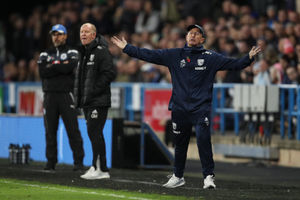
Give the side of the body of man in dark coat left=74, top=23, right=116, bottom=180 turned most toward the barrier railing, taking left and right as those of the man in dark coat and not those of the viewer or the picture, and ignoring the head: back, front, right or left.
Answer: back

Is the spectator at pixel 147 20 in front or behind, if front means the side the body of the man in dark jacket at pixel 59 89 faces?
behind

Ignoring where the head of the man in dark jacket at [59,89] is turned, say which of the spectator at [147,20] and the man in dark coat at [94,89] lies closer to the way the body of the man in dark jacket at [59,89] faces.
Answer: the man in dark coat

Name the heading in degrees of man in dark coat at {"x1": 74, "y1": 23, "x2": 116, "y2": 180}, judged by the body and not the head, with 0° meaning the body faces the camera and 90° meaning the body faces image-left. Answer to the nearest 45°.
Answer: approximately 45°

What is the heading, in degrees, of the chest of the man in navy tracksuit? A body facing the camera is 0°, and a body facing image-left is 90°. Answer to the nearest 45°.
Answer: approximately 0°

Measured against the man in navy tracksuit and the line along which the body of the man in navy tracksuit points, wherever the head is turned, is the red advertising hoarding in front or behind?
behind

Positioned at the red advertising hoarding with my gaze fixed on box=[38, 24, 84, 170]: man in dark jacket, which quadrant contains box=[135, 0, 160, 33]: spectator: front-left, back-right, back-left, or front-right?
back-right

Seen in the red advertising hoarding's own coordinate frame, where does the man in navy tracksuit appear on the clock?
The man in navy tracksuit is roughly at 12 o'clock from the red advertising hoarding.
